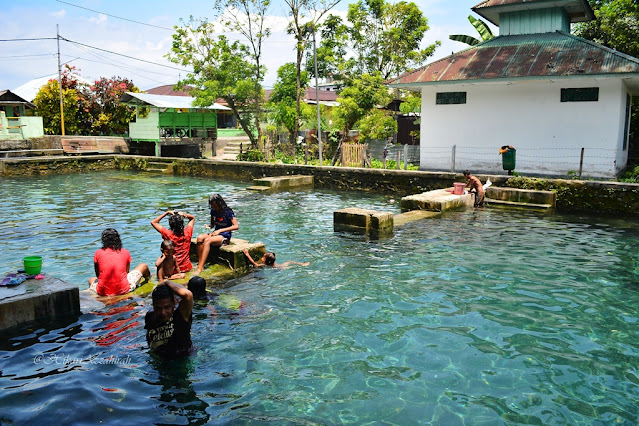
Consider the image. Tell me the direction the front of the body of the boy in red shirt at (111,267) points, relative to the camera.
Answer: away from the camera

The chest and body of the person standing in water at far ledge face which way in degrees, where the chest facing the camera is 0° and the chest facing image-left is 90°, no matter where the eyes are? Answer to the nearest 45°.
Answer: approximately 90°

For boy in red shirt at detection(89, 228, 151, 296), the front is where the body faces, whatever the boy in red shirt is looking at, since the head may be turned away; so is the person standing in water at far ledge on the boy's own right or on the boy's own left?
on the boy's own right

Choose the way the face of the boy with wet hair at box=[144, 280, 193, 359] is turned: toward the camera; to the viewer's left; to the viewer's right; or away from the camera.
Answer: toward the camera

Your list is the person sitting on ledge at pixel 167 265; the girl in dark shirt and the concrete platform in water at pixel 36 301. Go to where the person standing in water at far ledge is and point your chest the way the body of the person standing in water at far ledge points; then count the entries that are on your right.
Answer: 0

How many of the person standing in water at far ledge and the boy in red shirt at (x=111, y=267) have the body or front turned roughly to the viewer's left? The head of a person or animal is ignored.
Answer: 1

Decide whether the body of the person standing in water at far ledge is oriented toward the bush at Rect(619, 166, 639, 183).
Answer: no

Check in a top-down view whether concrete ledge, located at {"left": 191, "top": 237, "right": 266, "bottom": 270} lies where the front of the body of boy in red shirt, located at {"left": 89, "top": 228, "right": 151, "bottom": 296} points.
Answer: no

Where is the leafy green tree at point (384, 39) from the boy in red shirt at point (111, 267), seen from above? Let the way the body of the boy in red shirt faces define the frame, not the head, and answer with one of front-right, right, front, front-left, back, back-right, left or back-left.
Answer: front-right

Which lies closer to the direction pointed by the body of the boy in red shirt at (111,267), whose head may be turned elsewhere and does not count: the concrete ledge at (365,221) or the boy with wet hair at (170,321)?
the concrete ledge

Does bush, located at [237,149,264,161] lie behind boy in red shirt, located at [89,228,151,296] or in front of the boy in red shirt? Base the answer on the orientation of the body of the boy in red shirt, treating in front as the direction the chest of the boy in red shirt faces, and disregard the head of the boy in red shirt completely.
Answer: in front

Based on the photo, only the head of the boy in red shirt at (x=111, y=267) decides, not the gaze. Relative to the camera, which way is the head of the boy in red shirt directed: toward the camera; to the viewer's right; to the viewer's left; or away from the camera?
away from the camera

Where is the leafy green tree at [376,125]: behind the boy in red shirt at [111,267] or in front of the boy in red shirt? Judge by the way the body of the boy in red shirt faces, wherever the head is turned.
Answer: in front

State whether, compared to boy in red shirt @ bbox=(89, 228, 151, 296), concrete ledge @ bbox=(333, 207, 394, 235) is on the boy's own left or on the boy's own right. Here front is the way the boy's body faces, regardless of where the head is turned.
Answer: on the boy's own right

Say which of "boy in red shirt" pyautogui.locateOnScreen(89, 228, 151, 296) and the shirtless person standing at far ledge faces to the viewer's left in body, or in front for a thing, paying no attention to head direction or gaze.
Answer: the shirtless person standing at far ledge

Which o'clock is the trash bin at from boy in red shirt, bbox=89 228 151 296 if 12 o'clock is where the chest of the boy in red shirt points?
The trash bin is roughly at 2 o'clock from the boy in red shirt.
